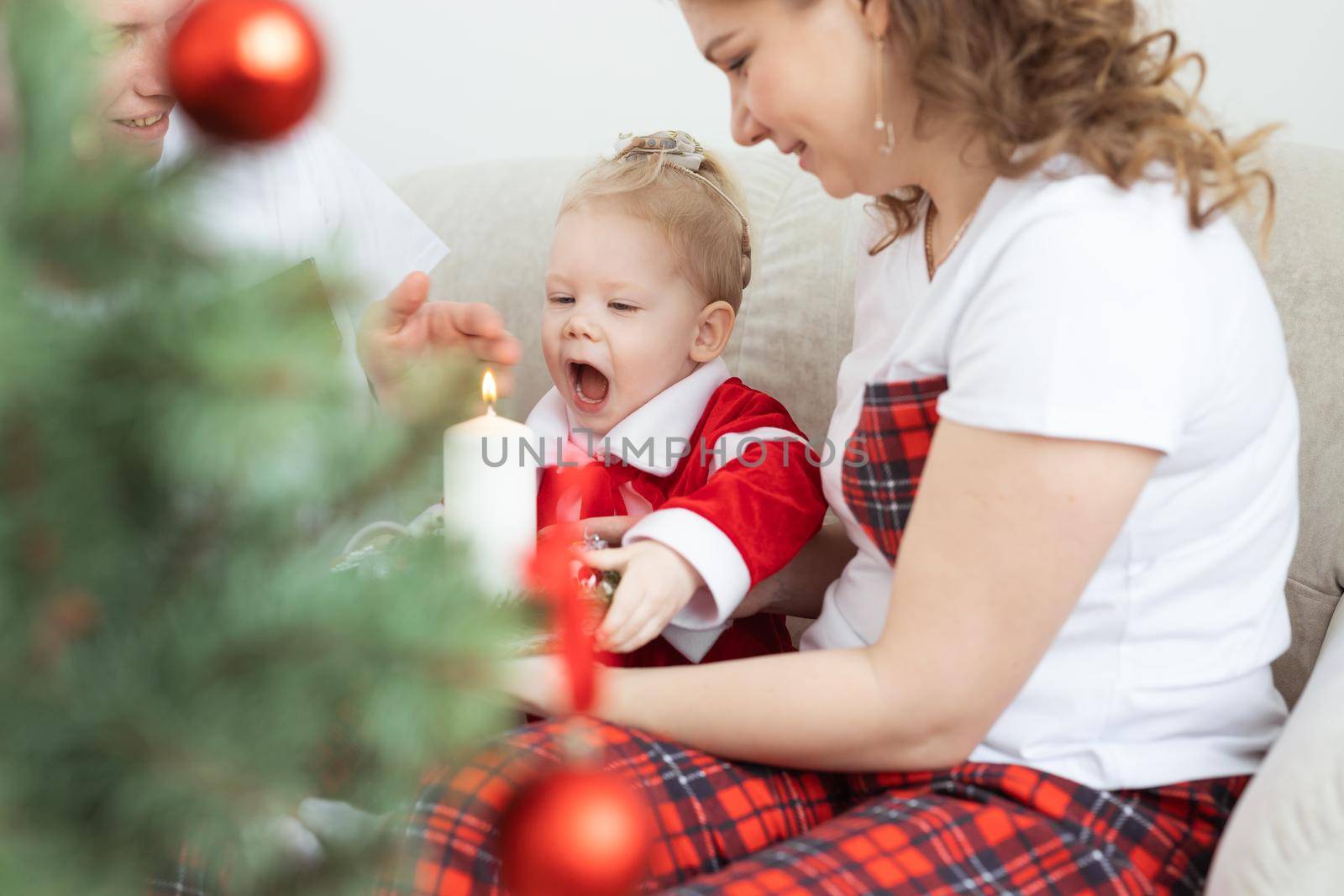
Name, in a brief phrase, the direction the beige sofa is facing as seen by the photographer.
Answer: facing the viewer

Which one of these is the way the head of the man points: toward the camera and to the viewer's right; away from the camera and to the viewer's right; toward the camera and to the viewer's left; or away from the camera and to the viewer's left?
toward the camera and to the viewer's right

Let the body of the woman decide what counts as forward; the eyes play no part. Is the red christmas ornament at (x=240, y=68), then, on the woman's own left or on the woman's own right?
on the woman's own left

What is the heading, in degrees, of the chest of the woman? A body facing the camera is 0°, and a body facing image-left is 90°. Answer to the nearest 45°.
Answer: approximately 90°

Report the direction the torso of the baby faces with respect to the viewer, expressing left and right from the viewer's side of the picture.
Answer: facing the viewer and to the left of the viewer

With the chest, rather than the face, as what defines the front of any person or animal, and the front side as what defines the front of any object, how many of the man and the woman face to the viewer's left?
1

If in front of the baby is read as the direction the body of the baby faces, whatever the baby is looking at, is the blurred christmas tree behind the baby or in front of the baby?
in front

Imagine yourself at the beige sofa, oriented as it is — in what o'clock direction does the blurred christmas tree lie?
The blurred christmas tree is roughly at 1 o'clock from the beige sofa.

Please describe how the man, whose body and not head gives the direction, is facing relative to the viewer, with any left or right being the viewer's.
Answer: facing the viewer and to the right of the viewer

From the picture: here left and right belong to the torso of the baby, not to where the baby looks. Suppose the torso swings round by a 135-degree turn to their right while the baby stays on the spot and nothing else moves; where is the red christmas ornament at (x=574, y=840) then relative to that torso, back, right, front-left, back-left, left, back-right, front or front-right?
back

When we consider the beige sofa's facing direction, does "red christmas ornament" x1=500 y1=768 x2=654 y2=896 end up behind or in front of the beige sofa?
in front
